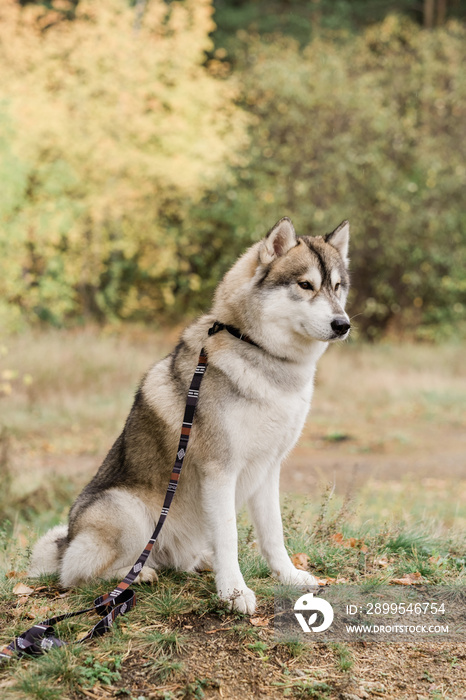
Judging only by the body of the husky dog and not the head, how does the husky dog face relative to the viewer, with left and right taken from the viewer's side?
facing the viewer and to the right of the viewer

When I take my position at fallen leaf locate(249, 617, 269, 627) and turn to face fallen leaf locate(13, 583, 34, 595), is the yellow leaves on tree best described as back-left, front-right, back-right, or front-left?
front-right

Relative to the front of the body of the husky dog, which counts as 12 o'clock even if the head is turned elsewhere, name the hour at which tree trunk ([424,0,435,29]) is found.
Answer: The tree trunk is roughly at 8 o'clock from the husky dog.

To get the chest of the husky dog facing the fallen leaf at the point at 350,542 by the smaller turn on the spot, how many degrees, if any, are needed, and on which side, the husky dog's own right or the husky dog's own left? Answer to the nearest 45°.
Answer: approximately 90° to the husky dog's own left

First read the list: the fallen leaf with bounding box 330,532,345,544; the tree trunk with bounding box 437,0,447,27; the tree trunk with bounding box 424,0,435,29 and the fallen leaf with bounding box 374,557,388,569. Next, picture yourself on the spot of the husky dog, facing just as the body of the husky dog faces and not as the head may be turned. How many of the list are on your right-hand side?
0

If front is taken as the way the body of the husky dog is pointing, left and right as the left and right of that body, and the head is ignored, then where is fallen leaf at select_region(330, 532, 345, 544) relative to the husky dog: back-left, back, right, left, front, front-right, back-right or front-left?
left

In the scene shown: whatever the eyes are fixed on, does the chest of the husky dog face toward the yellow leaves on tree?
no

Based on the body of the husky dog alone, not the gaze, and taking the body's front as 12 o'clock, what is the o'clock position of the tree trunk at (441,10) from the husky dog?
The tree trunk is roughly at 8 o'clock from the husky dog.

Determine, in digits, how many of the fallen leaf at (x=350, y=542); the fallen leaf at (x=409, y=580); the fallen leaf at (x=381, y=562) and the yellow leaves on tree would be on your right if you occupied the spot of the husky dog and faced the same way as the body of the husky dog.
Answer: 0
